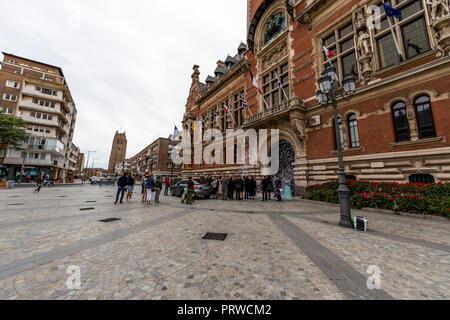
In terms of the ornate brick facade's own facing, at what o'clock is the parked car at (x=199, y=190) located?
The parked car is roughly at 1 o'clock from the ornate brick facade.

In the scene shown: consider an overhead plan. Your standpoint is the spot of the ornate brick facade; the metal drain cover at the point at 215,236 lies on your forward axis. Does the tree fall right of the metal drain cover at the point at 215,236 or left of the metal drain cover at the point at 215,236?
right

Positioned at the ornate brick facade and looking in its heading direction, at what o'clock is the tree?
The tree is roughly at 1 o'clock from the ornate brick facade.

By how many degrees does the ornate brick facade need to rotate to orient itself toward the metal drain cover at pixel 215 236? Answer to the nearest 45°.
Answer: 0° — it already faces it

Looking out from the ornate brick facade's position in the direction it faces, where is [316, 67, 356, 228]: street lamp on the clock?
The street lamp is roughly at 11 o'clock from the ornate brick facade.

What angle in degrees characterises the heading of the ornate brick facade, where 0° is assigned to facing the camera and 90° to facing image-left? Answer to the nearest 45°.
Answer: approximately 45°
